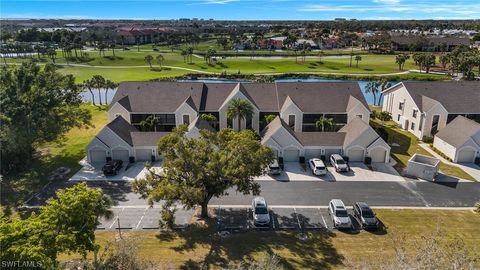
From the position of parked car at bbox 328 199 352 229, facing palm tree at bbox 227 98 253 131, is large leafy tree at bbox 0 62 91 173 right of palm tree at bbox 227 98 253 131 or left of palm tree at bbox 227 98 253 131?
left

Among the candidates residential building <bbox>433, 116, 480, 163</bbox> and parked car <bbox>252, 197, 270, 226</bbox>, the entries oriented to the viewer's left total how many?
0

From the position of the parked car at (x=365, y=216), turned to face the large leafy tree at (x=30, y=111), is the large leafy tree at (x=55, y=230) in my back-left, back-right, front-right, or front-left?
front-left

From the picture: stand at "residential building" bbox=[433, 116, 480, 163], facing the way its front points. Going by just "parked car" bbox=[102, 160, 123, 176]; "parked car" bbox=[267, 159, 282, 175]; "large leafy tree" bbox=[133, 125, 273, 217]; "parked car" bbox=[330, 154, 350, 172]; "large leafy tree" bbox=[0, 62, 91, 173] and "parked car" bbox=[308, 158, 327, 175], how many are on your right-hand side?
6

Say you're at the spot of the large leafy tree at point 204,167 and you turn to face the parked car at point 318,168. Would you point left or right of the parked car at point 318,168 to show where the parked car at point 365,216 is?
right

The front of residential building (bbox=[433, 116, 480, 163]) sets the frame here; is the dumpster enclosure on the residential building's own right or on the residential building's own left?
on the residential building's own right

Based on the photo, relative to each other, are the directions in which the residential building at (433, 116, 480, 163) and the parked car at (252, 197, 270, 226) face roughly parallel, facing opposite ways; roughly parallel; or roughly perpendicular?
roughly parallel

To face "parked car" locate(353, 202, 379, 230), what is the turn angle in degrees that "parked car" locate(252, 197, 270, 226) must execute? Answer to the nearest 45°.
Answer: approximately 90° to its left

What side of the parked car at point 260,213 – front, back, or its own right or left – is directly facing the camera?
front

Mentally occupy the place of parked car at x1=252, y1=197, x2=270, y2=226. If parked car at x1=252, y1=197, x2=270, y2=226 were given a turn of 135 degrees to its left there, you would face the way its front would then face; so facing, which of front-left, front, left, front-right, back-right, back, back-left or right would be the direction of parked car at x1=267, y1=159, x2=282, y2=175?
front-left

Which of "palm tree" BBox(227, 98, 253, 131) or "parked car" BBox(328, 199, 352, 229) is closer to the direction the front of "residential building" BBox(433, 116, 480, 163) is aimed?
the parked car

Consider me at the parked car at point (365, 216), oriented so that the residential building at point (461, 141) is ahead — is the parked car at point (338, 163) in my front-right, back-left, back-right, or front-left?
front-left

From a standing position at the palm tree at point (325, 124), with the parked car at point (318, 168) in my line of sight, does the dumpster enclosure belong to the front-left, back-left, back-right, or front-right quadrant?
front-left

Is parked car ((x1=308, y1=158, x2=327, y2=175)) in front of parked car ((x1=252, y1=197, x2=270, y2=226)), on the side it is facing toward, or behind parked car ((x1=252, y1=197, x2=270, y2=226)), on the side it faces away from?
behind
